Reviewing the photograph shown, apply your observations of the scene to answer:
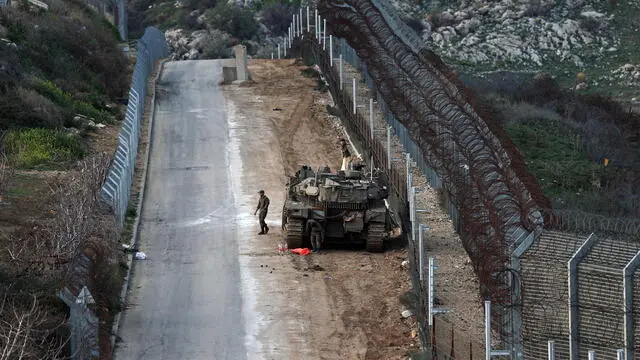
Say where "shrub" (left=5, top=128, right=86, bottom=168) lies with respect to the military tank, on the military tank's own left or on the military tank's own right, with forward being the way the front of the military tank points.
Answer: on the military tank's own left

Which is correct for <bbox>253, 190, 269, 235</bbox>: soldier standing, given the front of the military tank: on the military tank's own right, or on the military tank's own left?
on the military tank's own left

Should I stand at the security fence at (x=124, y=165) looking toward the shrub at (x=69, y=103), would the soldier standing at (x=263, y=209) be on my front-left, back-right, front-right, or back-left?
back-right

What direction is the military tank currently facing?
away from the camera

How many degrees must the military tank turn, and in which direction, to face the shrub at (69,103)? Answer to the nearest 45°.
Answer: approximately 45° to its left

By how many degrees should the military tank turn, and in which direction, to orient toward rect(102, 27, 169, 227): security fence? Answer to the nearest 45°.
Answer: approximately 45° to its left

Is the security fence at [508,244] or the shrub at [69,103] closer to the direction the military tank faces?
the shrub
